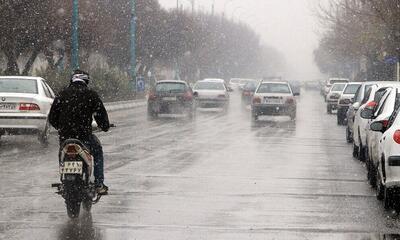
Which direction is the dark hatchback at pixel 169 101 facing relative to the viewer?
away from the camera

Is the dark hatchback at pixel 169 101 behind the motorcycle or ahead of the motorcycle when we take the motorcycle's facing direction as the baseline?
ahead

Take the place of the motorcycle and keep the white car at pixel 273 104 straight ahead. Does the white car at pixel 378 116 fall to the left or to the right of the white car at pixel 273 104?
right

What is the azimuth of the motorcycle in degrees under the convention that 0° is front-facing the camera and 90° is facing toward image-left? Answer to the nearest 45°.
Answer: approximately 180°

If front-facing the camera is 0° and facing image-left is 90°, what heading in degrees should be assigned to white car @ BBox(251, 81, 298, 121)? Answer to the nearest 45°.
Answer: approximately 180°

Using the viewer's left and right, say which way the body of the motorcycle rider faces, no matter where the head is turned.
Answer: facing away from the viewer

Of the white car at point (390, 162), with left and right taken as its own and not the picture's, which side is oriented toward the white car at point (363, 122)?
front

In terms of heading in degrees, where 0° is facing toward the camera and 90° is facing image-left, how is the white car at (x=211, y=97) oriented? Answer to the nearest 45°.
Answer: approximately 180°

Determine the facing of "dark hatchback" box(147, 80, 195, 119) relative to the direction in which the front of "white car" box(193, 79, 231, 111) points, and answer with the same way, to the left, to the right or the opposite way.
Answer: the same way

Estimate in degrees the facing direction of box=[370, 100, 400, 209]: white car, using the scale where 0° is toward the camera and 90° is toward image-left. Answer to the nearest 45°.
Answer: approximately 180°

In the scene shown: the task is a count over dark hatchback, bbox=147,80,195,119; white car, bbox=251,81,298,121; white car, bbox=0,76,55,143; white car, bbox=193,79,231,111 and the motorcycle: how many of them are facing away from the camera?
5

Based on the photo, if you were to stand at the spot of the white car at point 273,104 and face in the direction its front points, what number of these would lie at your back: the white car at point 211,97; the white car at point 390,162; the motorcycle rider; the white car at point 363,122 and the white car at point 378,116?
4

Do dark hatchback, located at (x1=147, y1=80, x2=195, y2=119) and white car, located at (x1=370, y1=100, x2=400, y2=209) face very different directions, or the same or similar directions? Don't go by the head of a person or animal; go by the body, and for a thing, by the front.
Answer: same or similar directions
